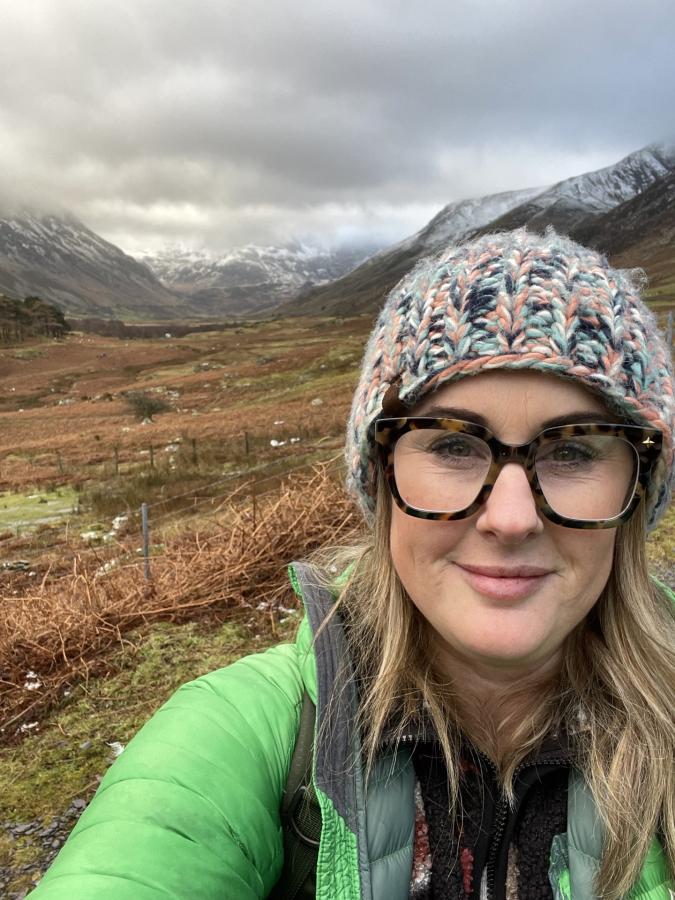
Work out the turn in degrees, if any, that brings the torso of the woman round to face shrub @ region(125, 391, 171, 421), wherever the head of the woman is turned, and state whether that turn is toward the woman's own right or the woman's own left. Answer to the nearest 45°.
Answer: approximately 180°

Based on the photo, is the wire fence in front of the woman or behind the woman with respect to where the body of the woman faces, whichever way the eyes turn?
behind

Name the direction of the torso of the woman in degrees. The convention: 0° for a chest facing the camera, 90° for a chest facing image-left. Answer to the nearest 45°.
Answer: approximately 0°
